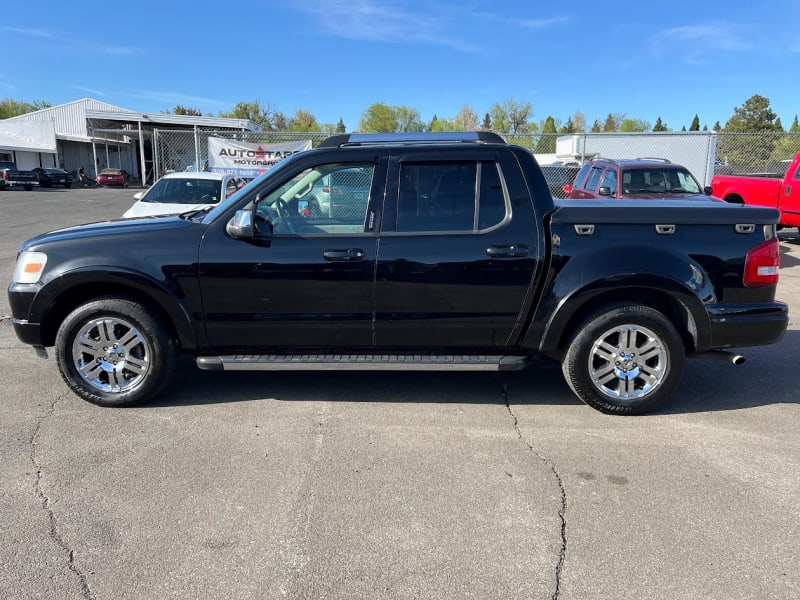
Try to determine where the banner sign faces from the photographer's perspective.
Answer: facing the viewer

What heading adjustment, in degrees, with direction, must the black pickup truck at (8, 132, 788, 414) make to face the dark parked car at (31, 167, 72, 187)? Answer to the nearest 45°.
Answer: approximately 45° to its right

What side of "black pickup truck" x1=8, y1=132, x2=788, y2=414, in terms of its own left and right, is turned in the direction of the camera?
left

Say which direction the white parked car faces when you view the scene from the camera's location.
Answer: facing the viewer and to the left of the viewer

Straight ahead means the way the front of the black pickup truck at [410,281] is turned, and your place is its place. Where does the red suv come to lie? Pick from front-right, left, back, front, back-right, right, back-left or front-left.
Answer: back-right

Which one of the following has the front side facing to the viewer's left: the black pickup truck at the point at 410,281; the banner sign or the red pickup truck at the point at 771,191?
the black pickup truck

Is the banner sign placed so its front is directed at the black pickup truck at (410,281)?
yes

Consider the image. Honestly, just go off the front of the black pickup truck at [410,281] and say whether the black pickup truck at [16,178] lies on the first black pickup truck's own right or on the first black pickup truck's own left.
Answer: on the first black pickup truck's own right

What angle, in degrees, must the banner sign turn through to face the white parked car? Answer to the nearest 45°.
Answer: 0° — it already faces it

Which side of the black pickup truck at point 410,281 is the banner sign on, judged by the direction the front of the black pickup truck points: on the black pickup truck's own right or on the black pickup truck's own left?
on the black pickup truck's own right

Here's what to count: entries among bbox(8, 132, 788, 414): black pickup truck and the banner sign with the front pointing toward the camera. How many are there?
1

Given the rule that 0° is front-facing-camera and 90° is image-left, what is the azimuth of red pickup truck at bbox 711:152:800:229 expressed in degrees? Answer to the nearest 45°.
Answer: approximately 315°
